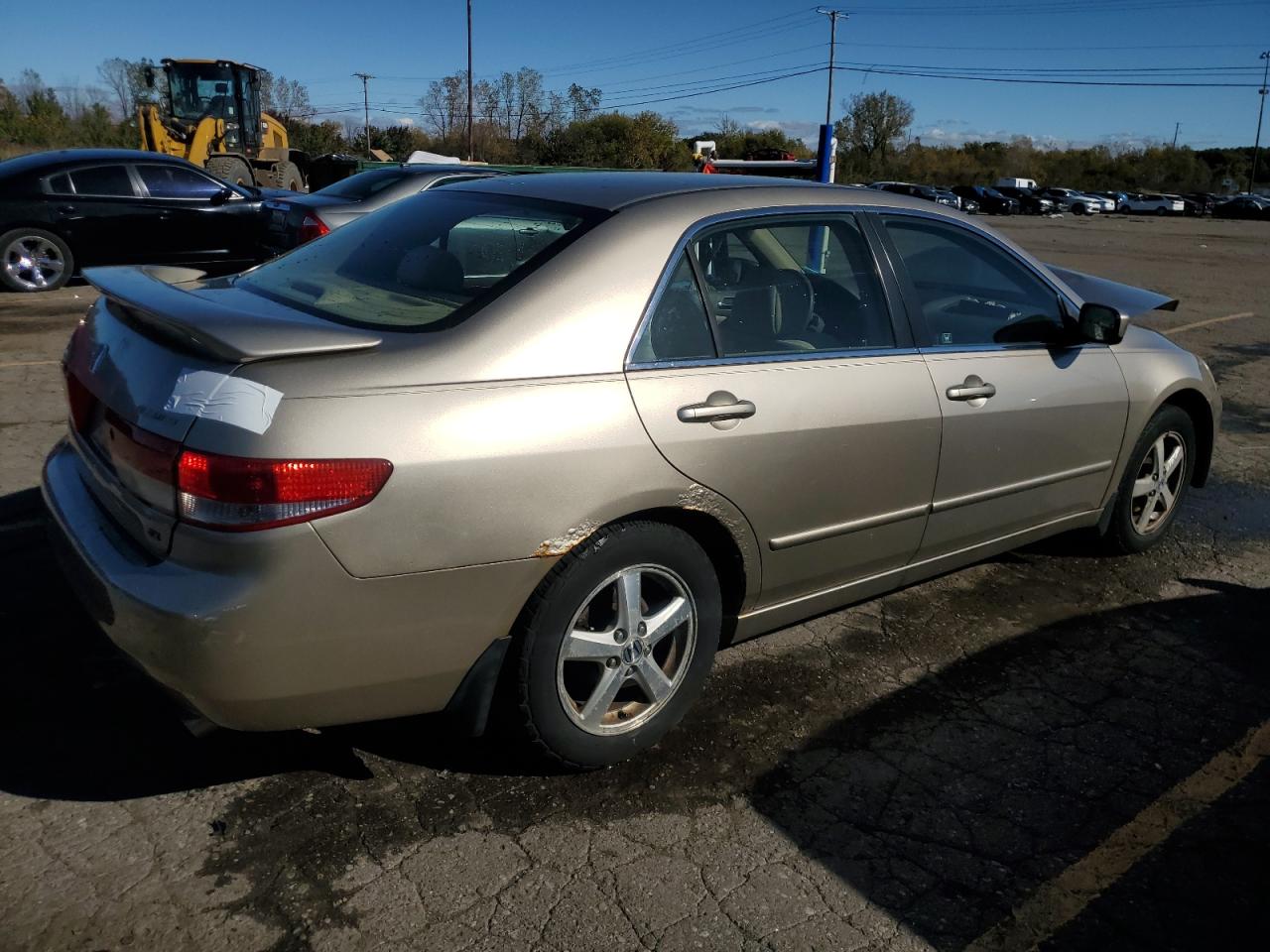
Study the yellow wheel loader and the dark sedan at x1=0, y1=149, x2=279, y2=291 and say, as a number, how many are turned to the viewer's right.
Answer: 1

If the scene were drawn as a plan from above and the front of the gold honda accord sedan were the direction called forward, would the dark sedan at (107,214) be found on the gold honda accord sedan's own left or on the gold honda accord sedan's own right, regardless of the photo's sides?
on the gold honda accord sedan's own left

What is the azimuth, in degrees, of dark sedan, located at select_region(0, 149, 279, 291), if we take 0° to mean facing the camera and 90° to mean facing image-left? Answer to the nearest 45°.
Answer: approximately 270°

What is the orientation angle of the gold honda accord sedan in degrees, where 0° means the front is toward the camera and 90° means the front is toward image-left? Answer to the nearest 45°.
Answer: approximately 225°

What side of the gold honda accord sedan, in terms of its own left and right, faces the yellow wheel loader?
left

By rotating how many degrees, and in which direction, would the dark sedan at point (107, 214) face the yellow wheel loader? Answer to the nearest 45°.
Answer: approximately 90° to its left

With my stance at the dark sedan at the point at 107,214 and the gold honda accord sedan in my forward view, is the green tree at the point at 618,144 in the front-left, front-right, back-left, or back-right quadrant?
back-left

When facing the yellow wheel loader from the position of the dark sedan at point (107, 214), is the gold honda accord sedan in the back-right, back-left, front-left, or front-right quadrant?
back-right
